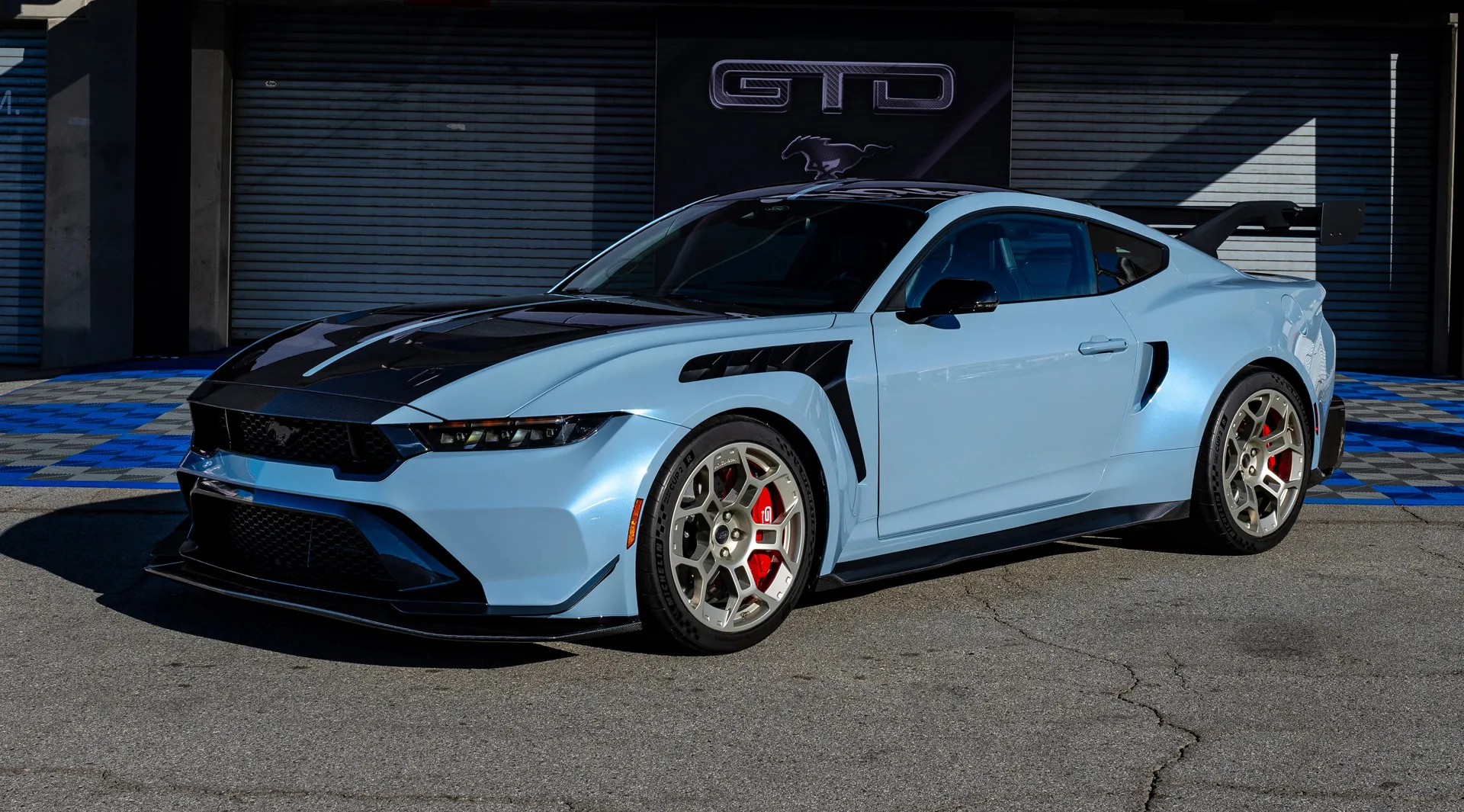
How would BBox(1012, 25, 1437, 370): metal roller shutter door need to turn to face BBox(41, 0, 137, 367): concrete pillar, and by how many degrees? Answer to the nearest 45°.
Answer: approximately 90° to its right

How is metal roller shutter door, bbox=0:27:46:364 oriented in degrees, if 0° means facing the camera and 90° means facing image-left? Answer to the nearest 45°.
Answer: approximately 0°

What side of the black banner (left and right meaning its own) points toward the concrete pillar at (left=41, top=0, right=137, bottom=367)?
right

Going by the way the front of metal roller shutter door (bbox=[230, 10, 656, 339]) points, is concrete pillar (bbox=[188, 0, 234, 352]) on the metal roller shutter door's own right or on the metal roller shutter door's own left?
on the metal roller shutter door's own right

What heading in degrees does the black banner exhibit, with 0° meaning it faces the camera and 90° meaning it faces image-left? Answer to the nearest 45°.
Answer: approximately 0°

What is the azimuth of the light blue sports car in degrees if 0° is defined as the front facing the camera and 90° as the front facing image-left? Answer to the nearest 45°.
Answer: approximately 45°

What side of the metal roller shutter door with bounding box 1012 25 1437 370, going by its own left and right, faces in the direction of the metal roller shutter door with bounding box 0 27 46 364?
right

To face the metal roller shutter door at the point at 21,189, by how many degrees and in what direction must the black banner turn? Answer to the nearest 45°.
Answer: approximately 90° to its right

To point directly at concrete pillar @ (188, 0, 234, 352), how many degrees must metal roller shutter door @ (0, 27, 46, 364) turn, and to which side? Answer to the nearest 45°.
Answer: approximately 90° to its left

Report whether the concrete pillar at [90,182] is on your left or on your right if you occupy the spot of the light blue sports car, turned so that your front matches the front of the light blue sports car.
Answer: on your right

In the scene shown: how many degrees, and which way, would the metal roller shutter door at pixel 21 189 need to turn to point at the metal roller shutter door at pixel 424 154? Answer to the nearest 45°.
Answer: approximately 90° to its left
